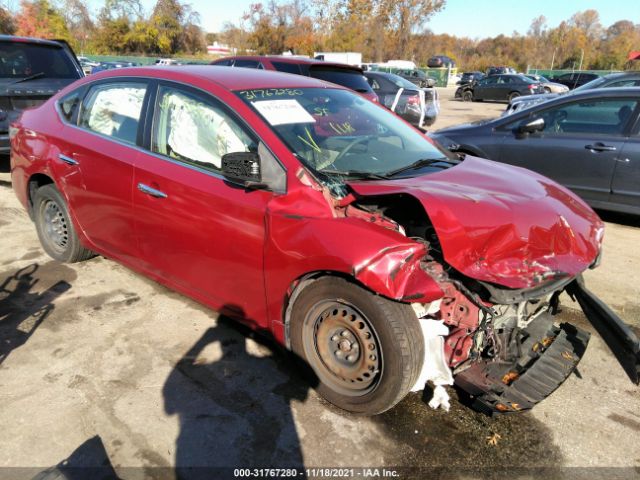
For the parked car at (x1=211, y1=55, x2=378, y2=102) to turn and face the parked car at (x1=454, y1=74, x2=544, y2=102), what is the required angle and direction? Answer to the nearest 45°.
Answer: approximately 90° to its right

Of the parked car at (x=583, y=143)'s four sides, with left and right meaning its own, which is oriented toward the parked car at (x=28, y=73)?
front

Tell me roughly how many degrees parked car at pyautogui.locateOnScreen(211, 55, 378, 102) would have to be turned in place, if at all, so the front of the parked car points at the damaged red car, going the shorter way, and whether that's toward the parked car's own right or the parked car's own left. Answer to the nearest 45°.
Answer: approximately 135° to the parked car's own left

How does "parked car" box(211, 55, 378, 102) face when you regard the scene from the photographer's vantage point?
facing away from the viewer and to the left of the viewer

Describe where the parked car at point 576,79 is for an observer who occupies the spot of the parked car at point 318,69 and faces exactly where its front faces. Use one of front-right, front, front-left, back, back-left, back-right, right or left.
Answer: right

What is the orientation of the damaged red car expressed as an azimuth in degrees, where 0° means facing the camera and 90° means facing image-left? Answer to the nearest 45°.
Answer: approximately 315°

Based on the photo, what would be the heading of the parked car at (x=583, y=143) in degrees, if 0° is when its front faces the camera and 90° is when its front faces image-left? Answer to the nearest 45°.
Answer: approximately 90°

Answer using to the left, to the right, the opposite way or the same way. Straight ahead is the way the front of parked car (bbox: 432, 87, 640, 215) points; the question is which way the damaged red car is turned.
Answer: the opposite way

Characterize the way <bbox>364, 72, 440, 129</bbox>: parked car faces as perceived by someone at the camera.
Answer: facing away from the viewer and to the left of the viewer

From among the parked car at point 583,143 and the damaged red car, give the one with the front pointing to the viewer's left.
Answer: the parked car

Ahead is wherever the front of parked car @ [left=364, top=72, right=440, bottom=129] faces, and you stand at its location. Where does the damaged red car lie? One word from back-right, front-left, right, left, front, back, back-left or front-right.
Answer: back-left

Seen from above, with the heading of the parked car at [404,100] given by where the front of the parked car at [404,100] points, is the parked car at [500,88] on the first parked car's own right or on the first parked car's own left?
on the first parked car's own right
